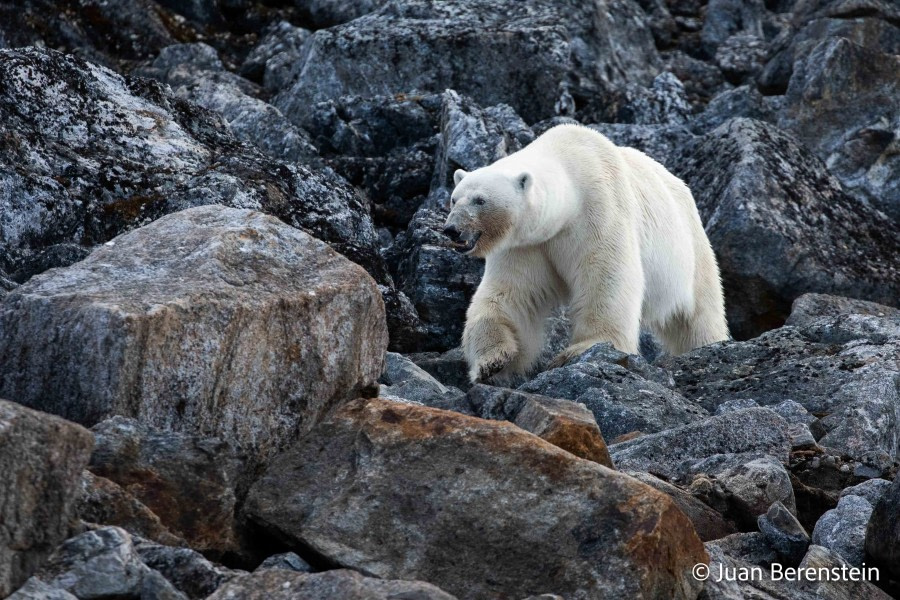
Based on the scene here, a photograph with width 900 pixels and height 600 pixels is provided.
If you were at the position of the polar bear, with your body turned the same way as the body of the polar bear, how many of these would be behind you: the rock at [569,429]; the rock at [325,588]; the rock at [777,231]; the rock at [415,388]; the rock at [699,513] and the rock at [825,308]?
2

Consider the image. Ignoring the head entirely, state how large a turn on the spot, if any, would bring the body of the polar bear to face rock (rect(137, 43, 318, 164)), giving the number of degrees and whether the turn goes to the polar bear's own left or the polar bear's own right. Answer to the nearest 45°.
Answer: approximately 90° to the polar bear's own right

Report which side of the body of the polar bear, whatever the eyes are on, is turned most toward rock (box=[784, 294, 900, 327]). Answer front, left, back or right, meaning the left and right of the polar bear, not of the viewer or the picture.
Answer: back

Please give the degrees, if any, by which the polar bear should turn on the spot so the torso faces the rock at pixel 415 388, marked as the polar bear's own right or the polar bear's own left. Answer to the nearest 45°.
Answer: approximately 45° to the polar bear's own left

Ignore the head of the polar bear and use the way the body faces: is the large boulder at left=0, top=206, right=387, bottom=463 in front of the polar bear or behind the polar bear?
in front

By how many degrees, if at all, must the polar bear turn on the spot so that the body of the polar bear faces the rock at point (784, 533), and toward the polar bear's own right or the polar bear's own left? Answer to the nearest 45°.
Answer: approximately 45° to the polar bear's own left

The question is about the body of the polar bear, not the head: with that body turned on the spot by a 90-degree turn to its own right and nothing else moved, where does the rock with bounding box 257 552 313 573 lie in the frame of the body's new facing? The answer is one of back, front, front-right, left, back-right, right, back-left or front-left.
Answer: back-left

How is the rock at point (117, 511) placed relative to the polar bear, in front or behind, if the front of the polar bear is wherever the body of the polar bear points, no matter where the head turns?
in front

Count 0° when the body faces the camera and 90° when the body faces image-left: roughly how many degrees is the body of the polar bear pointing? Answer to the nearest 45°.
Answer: approximately 45°

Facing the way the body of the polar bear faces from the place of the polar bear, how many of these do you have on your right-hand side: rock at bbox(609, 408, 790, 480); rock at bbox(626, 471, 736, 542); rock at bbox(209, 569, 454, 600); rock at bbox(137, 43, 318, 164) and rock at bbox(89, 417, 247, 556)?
1

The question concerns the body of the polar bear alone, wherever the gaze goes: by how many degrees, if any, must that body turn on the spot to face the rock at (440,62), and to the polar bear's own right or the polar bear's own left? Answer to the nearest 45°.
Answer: approximately 135° to the polar bear's own right

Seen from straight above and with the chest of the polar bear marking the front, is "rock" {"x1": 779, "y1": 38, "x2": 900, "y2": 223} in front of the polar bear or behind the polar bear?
behind

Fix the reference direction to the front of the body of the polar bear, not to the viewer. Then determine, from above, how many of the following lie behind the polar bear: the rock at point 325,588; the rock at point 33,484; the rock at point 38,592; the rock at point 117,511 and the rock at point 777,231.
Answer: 1

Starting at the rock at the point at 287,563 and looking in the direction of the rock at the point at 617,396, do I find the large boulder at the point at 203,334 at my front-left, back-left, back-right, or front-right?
front-left

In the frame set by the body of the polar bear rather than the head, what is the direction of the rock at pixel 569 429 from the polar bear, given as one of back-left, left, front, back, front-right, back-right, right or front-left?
front-left
